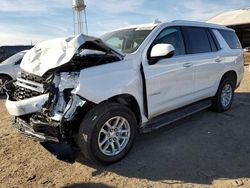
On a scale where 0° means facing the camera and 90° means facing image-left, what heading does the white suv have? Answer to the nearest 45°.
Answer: approximately 45°

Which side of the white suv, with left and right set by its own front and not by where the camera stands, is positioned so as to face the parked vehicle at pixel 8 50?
right
